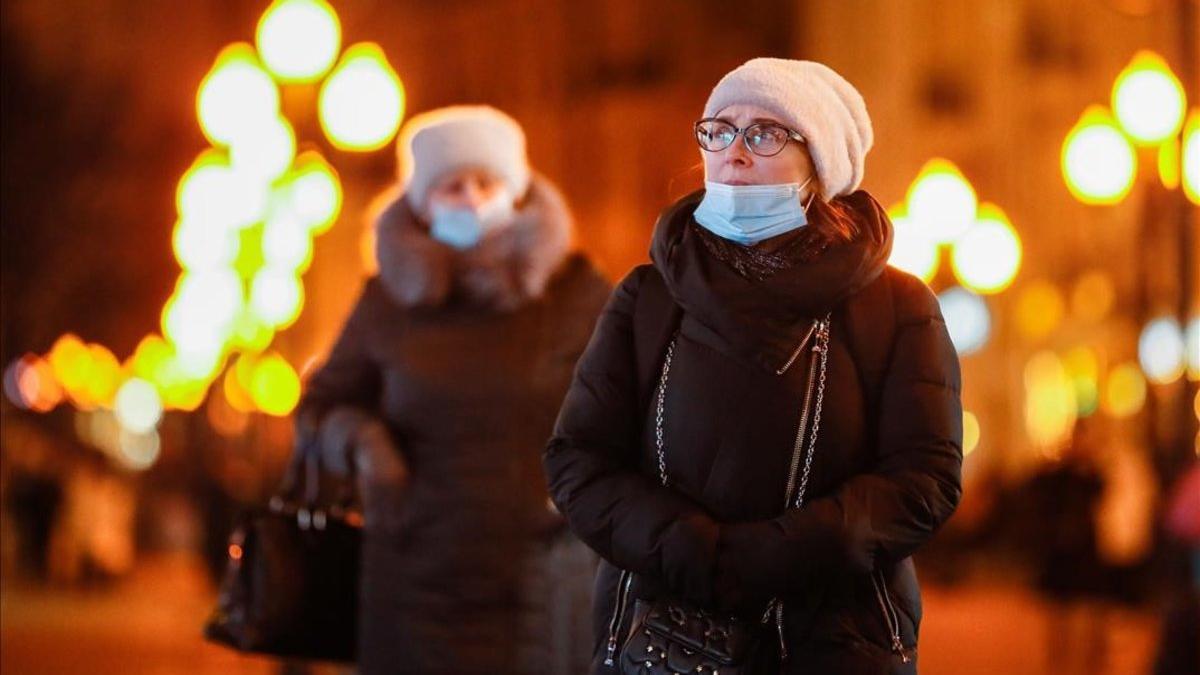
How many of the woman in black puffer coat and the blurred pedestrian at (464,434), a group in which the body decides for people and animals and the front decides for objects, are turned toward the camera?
2

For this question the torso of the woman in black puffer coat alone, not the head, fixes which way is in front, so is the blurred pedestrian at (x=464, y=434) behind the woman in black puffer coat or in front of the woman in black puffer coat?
behind

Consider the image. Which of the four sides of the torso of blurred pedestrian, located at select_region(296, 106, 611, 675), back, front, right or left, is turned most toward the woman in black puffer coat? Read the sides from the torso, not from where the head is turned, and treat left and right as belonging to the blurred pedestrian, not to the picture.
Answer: front

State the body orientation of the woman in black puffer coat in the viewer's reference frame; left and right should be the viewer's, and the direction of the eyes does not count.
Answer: facing the viewer
